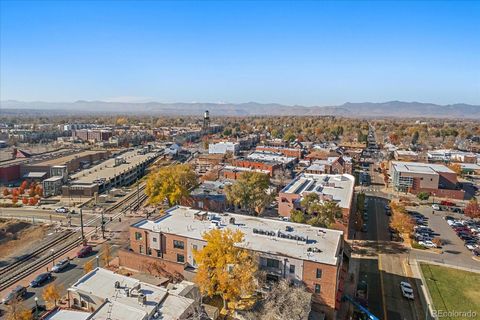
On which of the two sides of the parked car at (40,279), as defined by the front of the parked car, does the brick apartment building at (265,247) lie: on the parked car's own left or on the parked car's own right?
on the parked car's own left

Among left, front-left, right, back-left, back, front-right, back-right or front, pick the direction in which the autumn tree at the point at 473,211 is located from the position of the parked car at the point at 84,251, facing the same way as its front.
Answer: back-left

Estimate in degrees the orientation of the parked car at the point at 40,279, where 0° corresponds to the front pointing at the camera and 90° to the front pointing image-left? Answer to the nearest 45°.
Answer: approximately 45°

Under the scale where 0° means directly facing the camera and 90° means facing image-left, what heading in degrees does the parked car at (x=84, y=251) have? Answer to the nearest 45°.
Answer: approximately 45°

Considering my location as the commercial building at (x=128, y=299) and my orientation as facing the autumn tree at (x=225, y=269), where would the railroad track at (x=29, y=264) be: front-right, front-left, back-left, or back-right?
back-left

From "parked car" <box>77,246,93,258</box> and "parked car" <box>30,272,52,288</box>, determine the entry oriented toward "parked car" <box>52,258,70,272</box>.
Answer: "parked car" <box>77,246,93,258</box>

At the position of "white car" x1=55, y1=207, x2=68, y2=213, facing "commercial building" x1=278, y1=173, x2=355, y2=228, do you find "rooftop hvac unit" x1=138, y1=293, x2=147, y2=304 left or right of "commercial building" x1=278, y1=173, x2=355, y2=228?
right
